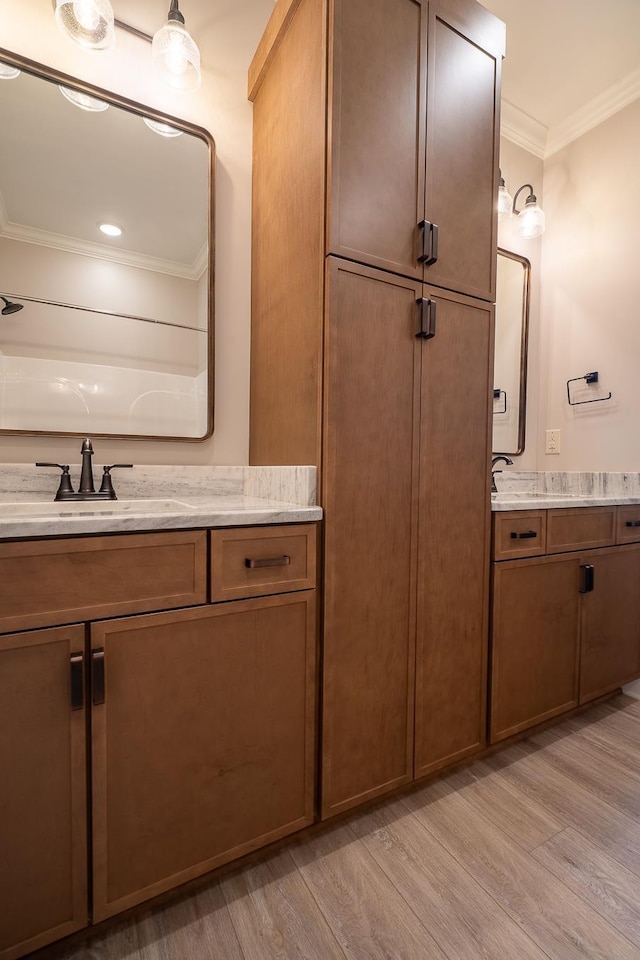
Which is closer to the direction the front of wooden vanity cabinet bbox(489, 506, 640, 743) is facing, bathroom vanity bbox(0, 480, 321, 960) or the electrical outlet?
the bathroom vanity

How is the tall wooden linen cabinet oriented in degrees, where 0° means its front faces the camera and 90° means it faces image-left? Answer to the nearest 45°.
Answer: approximately 315°

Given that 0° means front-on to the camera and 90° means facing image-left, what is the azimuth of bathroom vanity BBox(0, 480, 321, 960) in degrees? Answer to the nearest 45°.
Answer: approximately 315°

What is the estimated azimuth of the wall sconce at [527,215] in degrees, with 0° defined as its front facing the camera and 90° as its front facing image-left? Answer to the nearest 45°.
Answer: approximately 315°

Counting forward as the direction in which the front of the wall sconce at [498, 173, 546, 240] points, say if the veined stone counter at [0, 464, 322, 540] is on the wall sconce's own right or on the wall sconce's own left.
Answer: on the wall sconce's own right

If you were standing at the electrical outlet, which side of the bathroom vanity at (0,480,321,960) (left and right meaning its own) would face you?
left
